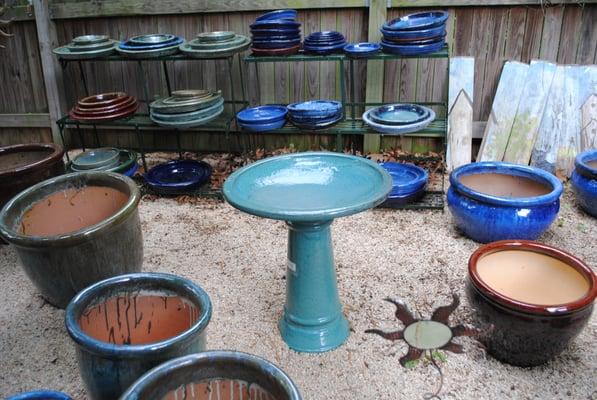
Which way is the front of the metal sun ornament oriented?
toward the camera

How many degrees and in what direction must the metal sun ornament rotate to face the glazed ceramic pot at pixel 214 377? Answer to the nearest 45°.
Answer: approximately 45° to its right

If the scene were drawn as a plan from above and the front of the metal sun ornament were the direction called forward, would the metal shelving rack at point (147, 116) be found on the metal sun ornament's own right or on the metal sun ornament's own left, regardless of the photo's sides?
on the metal sun ornament's own right

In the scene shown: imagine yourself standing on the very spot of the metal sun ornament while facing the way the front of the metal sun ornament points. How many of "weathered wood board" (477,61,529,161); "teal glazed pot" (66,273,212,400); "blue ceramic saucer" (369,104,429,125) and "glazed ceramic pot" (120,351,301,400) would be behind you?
2

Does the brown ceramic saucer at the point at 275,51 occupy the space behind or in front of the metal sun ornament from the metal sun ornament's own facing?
behind

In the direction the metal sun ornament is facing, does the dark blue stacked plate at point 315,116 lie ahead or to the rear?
to the rear

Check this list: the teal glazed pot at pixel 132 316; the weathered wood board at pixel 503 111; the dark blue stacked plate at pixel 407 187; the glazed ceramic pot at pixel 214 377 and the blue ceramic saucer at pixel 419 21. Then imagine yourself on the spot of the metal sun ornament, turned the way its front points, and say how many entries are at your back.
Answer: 3

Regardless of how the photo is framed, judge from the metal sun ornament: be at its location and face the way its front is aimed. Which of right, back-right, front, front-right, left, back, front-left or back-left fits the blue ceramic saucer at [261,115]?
back-right

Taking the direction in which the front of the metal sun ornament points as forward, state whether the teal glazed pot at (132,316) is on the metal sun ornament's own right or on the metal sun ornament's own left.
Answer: on the metal sun ornament's own right
